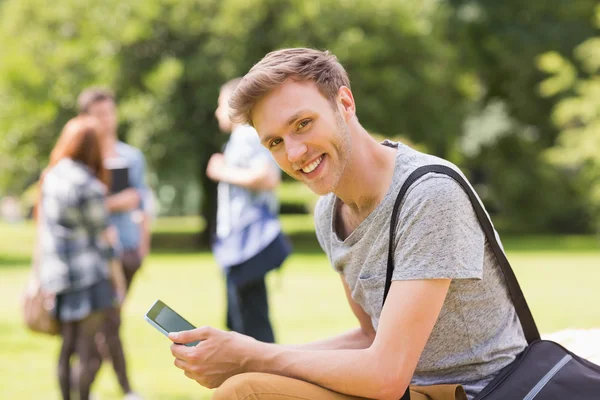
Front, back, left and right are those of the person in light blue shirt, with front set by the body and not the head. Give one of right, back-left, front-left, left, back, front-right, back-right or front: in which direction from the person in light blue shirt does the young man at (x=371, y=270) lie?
left

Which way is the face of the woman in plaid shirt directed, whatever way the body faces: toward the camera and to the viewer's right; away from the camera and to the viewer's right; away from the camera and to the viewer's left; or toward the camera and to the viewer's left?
away from the camera and to the viewer's right

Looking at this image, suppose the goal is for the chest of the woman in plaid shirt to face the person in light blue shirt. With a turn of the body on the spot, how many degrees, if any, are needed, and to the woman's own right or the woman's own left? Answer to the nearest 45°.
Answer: approximately 45° to the woman's own right

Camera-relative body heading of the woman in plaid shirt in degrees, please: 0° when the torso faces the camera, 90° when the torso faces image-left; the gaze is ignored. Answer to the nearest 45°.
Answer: approximately 225°

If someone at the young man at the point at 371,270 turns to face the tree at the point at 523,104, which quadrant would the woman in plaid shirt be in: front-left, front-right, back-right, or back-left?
front-left

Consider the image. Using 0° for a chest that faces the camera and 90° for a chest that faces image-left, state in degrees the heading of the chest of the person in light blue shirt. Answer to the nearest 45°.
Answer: approximately 90°

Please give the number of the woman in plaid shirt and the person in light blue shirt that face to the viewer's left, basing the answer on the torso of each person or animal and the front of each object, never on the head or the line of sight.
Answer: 1

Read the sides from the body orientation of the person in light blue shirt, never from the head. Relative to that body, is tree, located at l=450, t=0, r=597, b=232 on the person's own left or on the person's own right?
on the person's own right

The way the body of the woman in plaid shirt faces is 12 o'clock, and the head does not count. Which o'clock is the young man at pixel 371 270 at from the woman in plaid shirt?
The young man is roughly at 4 o'clock from the woman in plaid shirt.

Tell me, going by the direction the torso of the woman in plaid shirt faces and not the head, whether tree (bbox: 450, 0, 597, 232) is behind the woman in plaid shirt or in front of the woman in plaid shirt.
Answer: in front

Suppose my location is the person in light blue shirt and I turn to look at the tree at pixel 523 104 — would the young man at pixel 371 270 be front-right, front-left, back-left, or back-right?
back-right

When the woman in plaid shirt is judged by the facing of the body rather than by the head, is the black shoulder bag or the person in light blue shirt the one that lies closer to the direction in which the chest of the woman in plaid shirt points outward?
the person in light blue shirt

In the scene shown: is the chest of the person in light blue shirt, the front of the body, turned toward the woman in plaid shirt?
yes
